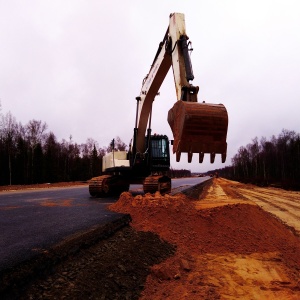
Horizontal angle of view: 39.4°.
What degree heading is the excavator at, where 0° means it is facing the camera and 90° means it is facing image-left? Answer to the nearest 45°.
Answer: approximately 315°
